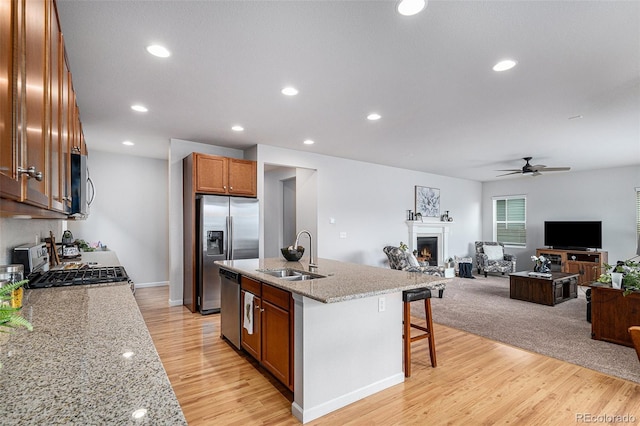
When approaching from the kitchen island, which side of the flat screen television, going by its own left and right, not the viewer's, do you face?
front

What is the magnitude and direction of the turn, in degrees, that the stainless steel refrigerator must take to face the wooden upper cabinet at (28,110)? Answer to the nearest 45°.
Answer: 0° — it already faces it

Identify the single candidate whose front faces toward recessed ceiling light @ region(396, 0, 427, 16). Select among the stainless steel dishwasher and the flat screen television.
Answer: the flat screen television

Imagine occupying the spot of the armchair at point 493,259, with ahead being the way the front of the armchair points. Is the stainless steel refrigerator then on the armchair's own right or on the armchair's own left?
on the armchair's own right

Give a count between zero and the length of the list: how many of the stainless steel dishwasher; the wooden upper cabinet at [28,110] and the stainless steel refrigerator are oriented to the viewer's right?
1

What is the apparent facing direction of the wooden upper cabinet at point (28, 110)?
to the viewer's right

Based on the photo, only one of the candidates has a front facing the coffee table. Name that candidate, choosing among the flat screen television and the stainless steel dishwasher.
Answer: the flat screen television

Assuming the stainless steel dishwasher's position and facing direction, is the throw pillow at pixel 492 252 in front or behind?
behind

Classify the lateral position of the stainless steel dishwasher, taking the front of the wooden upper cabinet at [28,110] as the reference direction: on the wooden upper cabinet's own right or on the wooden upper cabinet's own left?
on the wooden upper cabinet's own left

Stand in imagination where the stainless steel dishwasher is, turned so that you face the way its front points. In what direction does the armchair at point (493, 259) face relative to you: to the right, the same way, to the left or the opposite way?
to the left

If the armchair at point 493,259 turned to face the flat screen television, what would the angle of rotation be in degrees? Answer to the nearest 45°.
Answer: approximately 45° to its left

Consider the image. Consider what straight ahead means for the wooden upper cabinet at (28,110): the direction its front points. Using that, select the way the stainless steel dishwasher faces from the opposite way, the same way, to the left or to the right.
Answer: the opposite way

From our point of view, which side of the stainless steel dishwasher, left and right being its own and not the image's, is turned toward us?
left

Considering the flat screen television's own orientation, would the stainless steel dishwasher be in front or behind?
in front
